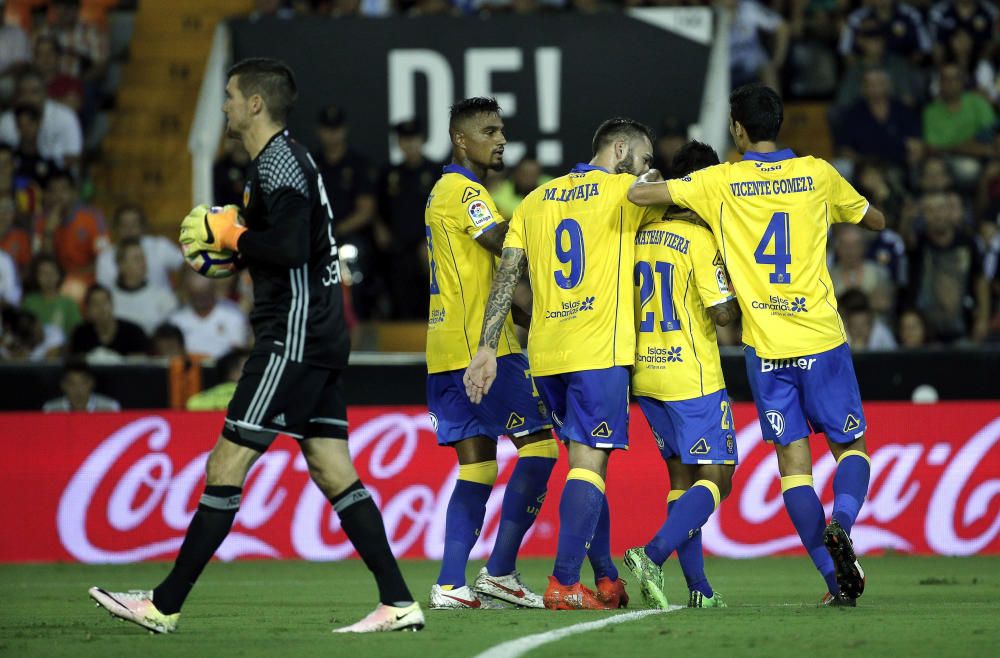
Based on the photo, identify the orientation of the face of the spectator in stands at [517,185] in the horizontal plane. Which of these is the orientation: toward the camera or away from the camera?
toward the camera

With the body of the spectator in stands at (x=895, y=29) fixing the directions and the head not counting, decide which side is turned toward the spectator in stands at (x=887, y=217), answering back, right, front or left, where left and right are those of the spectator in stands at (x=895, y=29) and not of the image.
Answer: front

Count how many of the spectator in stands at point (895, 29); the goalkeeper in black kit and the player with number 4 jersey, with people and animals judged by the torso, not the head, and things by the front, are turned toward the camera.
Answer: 1

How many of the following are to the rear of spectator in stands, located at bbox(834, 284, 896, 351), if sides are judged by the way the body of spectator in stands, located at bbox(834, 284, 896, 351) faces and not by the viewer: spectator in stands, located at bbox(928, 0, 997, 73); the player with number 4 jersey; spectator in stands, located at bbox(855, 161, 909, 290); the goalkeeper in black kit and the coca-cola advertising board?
2

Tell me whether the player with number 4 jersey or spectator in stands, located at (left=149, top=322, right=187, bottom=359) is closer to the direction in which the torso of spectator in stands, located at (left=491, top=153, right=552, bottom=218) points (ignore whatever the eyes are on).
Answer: the player with number 4 jersey

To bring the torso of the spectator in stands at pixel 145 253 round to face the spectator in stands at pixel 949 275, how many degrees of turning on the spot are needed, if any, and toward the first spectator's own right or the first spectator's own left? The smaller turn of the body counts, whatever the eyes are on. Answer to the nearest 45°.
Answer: approximately 90° to the first spectator's own left

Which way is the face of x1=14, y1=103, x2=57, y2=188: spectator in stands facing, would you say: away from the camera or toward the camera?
toward the camera

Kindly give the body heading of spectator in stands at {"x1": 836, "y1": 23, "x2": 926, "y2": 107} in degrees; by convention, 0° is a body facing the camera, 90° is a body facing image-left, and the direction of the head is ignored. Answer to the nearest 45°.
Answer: approximately 0°

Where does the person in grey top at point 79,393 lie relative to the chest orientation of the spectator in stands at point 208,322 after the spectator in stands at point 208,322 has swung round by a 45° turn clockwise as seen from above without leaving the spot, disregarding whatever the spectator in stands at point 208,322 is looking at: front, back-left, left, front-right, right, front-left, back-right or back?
front

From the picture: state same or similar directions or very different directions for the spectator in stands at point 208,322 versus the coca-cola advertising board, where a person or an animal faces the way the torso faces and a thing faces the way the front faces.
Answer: same or similar directions

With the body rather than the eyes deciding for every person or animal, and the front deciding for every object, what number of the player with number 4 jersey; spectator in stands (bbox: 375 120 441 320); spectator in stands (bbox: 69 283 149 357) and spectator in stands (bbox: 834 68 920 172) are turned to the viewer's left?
0

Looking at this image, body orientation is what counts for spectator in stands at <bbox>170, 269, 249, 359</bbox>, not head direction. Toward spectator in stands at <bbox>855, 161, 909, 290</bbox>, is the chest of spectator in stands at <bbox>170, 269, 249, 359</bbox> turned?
no

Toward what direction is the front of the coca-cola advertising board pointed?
toward the camera

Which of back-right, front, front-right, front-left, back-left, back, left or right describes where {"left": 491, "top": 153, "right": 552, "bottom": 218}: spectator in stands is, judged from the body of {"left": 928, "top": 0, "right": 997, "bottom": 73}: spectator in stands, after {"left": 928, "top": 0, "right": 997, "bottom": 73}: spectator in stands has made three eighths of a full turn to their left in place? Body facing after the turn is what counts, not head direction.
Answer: back

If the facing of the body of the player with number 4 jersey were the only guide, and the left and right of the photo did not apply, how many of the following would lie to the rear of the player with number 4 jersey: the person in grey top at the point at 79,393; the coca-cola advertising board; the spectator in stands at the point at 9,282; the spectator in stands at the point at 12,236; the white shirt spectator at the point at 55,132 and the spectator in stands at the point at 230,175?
0

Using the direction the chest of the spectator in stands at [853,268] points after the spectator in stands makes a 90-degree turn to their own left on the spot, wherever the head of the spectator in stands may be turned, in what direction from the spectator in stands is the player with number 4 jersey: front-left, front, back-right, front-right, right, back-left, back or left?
right

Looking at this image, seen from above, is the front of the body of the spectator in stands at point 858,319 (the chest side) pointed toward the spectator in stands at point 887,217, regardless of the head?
no

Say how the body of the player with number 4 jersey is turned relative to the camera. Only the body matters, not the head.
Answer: away from the camera

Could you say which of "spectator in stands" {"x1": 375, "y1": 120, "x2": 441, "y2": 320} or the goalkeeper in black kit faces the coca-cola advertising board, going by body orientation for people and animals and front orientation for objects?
the spectator in stands

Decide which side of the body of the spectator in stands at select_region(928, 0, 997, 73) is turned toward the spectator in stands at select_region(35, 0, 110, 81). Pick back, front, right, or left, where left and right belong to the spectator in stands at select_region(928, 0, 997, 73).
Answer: right

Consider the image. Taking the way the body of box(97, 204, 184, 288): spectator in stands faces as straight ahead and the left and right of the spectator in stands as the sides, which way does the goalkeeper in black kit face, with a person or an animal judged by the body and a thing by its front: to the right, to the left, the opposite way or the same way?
to the right

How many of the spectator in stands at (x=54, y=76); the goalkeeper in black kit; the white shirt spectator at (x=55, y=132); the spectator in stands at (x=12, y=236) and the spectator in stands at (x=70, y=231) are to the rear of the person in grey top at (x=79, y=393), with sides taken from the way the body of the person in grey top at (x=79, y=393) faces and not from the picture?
4

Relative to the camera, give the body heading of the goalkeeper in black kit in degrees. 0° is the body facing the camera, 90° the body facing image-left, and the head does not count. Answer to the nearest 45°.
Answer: approximately 90°
